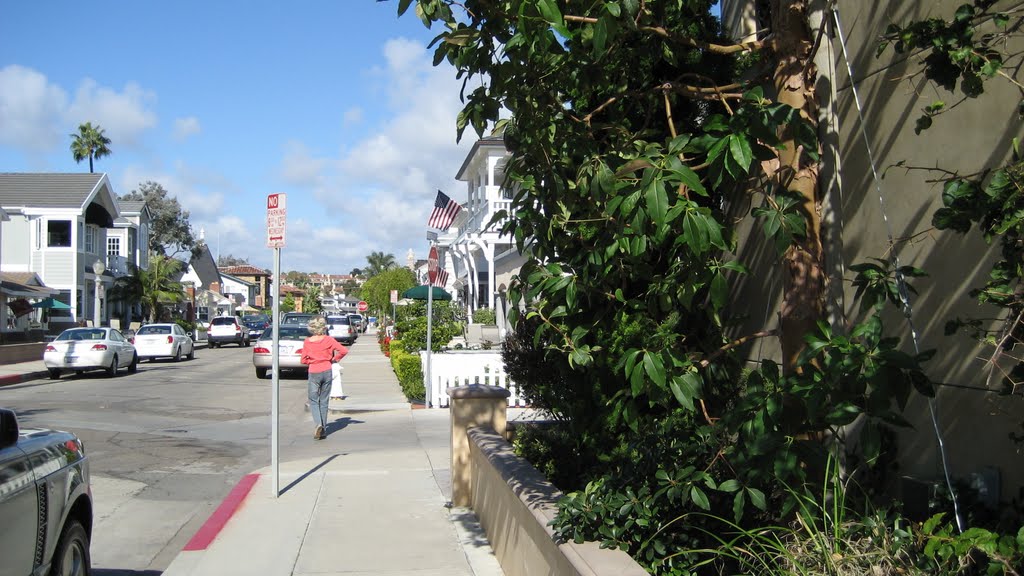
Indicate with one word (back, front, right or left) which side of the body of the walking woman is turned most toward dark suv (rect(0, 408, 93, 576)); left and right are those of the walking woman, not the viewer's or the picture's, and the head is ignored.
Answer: back

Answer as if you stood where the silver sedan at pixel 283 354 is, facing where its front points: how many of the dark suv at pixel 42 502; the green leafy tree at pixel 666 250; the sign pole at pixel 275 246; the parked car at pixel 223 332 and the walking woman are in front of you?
1

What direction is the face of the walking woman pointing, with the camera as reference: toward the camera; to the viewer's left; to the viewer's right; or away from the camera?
away from the camera

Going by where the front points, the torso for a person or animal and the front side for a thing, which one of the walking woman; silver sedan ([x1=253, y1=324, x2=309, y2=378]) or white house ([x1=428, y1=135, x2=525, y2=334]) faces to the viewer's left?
the white house

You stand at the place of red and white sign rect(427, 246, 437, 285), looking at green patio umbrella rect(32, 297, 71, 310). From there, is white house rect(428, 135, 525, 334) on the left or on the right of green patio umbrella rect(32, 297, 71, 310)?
right

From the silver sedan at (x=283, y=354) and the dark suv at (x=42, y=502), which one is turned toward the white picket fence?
the dark suv

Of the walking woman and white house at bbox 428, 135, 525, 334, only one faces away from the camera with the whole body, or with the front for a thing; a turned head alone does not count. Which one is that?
the walking woman

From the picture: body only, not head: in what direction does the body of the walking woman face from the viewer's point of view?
away from the camera

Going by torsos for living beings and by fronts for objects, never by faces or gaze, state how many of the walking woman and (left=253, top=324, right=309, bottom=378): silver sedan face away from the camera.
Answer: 2

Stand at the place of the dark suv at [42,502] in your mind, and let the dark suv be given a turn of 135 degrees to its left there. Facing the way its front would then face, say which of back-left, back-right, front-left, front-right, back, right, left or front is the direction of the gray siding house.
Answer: right

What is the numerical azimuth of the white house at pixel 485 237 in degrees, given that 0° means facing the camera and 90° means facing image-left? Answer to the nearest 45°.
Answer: approximately 90°

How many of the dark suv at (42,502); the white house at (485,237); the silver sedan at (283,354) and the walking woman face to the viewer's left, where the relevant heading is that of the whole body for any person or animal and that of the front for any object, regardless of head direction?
1

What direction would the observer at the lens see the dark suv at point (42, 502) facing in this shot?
facing away from the viewer and to the right of the viewer

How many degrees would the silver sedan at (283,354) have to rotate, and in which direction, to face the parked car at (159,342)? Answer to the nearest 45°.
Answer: approximately 45° to its left

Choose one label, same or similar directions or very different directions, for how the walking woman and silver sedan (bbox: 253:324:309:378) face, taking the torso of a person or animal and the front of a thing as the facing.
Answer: same or similar directions

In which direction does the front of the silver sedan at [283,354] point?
away from the camera

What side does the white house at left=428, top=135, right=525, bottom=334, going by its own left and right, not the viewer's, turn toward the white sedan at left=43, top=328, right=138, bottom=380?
front

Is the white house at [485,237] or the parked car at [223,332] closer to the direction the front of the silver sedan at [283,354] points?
the parked car

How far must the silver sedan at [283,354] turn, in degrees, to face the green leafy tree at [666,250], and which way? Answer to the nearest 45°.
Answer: approximately 180°

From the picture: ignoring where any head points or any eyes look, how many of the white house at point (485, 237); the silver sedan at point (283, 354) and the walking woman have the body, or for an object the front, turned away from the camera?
2

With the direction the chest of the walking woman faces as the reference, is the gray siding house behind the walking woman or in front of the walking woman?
in front
